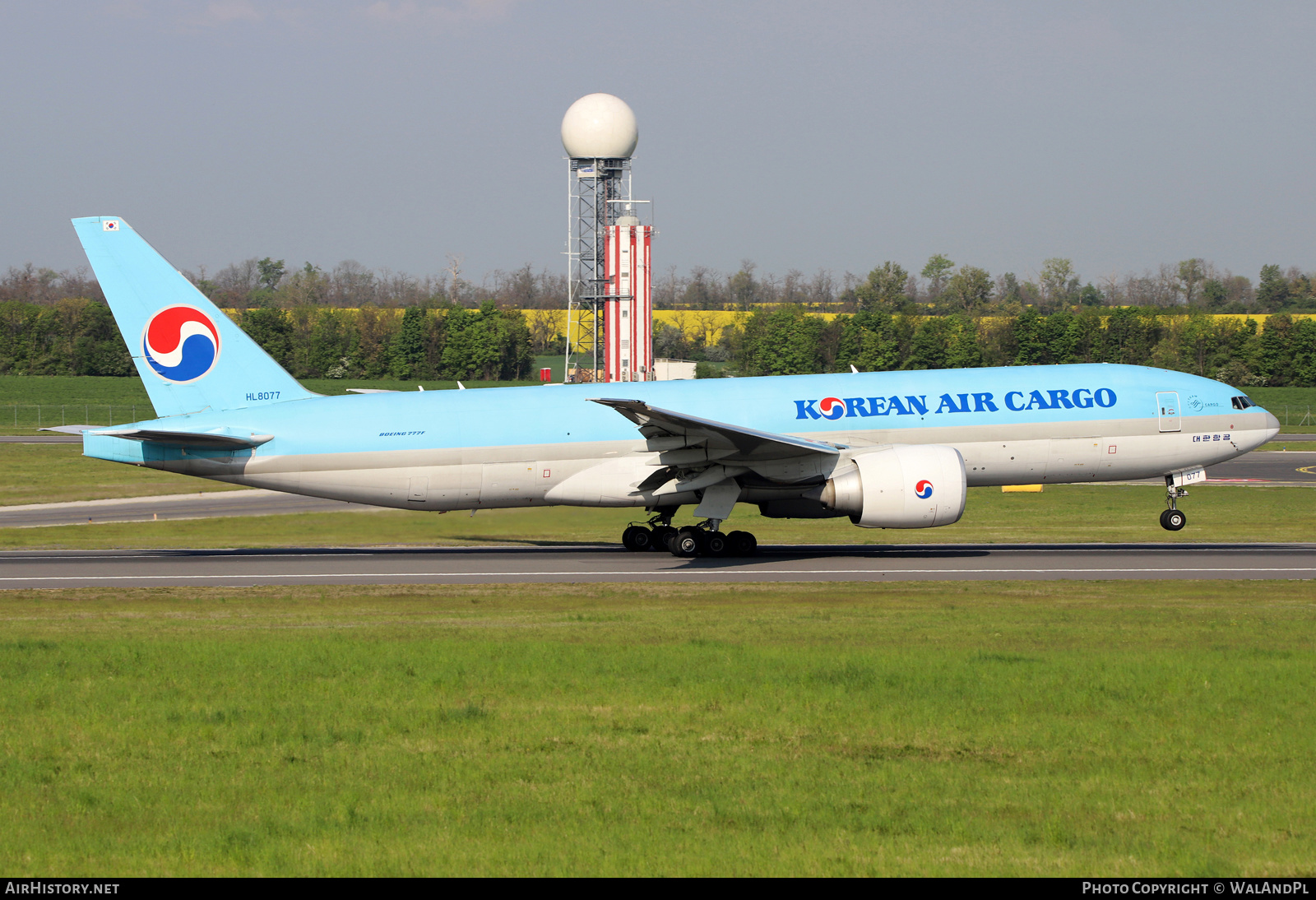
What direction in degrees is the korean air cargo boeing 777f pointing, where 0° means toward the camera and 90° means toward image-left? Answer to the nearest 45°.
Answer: approximately 270°
